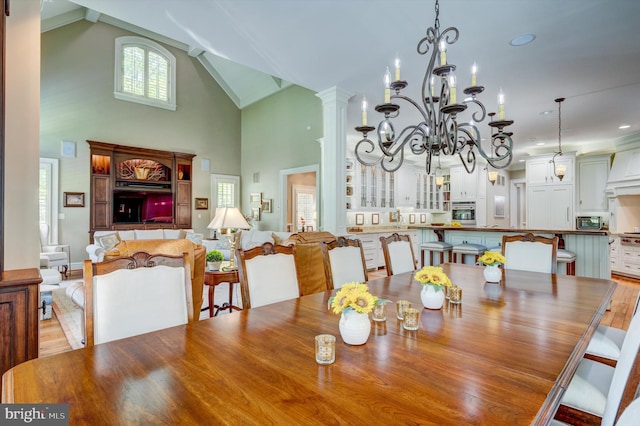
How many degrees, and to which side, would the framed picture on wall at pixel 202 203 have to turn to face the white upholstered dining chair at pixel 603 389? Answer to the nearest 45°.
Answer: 0° — it already faces it

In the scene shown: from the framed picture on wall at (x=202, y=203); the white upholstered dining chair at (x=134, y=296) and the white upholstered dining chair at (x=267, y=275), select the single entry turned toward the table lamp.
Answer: the framed picture on wall

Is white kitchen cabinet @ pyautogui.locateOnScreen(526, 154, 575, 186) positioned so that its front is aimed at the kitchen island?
yes

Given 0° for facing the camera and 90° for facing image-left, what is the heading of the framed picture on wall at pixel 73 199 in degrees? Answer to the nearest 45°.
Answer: approximately 0°

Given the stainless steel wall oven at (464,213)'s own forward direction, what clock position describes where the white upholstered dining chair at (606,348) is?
The white upholstered dining chair is roughly at 12 o'clock from the stainless steel wall oven.

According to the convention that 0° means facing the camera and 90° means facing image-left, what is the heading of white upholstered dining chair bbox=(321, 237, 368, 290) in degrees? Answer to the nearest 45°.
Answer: approximately 315°

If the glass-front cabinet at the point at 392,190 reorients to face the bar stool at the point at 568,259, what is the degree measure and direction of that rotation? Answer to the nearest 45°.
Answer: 0° — it already faces it

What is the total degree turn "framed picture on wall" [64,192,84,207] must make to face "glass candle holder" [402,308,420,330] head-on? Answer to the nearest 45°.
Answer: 0° — it already faces it
